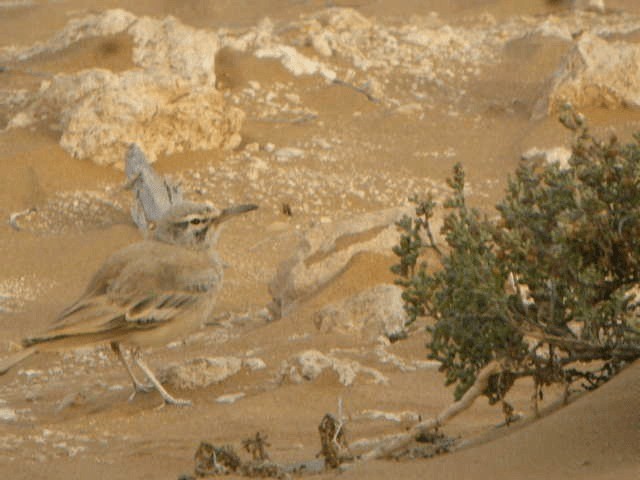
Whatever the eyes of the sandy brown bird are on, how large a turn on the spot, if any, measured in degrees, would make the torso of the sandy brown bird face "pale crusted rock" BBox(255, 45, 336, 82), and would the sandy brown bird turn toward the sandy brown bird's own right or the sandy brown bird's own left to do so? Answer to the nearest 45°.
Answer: approximately 90° to the sandy brown bird's own left

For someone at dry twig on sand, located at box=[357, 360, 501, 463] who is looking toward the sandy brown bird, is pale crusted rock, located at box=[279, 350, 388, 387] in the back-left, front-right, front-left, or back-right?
front-right

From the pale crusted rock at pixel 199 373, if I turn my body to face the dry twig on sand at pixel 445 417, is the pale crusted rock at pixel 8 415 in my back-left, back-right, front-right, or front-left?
back-right

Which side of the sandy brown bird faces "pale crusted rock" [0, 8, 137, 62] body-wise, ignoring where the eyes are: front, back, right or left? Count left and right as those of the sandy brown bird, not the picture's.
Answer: left

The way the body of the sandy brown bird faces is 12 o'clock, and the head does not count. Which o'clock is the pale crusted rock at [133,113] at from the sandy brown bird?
The pale crusted rock is roughly at 9 o'clock from the sandy brown bird.

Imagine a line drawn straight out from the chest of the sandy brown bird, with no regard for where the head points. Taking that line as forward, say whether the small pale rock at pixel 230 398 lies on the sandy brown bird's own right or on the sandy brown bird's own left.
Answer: on the sandy brown bird's own right

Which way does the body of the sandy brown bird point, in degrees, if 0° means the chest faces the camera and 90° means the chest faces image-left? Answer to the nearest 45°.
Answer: approximately 270°

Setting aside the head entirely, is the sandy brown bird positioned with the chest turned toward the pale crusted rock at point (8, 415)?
no

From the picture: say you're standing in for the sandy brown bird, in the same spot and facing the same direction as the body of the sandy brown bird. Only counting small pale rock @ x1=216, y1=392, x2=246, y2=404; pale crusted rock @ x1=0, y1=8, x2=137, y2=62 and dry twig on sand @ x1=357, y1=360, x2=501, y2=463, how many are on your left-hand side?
1

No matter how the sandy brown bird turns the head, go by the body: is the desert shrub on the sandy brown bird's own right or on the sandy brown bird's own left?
on the sandy brown bird's own right

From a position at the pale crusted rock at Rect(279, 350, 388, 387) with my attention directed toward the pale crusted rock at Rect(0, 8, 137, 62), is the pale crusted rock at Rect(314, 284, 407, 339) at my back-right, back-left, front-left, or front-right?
front-right

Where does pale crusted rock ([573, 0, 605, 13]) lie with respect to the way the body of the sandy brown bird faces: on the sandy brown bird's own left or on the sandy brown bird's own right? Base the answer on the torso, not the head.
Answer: on the sandy brown bird's own left
